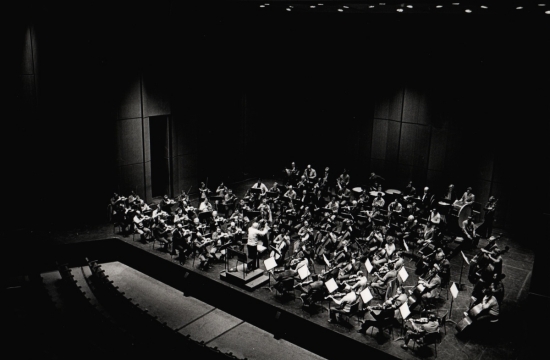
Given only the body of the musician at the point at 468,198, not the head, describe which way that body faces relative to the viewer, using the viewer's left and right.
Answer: facing the viewer and to the left of the viewer

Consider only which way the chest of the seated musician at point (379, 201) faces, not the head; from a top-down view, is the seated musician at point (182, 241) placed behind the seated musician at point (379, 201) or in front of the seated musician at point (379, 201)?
in front

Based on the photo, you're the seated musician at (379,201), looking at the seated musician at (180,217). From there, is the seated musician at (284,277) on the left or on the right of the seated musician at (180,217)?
left

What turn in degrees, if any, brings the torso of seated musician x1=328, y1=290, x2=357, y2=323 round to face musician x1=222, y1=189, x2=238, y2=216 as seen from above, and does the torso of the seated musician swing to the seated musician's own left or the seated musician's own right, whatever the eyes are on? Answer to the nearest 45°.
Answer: approximately 45° to the seated musician's own right

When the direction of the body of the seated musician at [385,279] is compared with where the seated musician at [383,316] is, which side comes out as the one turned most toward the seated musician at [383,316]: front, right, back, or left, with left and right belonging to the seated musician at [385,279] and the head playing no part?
left

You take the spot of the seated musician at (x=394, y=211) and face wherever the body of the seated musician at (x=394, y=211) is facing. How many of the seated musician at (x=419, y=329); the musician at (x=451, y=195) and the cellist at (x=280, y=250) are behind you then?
1

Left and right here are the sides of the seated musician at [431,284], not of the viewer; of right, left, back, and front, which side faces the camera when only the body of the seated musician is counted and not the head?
left

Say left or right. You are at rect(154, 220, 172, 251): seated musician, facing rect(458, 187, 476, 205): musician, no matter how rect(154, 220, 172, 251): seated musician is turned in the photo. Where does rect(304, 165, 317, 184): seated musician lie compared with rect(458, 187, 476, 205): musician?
left

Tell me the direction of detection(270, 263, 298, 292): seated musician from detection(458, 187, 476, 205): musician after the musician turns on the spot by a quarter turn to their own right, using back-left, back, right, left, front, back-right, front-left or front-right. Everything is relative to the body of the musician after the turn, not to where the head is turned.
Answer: left

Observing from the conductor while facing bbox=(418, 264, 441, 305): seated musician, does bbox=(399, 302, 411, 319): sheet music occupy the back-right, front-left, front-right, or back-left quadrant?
front-right

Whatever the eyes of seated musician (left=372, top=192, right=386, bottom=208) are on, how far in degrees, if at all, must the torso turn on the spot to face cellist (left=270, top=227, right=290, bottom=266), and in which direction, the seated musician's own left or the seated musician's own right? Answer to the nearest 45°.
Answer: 0° — they already face them

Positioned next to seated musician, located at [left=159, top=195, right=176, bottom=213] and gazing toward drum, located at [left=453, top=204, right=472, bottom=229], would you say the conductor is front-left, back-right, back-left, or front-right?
front-right

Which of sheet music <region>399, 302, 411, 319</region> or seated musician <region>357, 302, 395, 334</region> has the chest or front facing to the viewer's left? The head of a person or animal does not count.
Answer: the seated musician

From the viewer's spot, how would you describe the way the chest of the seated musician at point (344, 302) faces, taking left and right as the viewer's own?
facing to the left of the viewer

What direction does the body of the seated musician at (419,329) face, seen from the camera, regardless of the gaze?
to the viewer's left

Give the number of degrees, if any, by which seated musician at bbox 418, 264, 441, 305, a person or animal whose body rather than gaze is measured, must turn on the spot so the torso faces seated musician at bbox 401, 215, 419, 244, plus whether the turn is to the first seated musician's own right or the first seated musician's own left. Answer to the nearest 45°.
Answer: approximately 90° to the first seated musician's own right

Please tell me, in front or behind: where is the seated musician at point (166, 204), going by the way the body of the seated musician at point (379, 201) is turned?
in front

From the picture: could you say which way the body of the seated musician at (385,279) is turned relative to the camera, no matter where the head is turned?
to the viewer's left
